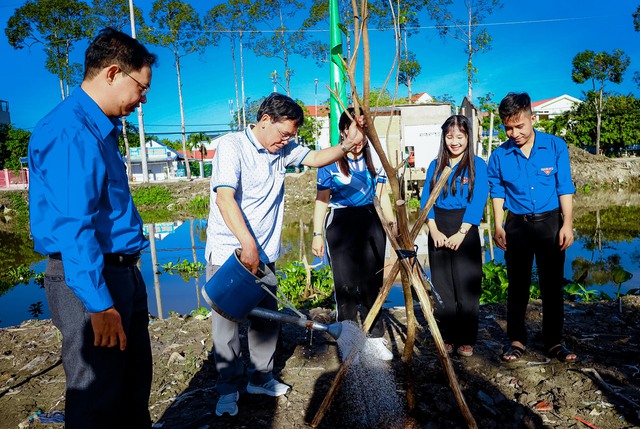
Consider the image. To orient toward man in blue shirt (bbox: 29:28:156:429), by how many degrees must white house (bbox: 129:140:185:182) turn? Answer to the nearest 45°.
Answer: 0° — it already faces them

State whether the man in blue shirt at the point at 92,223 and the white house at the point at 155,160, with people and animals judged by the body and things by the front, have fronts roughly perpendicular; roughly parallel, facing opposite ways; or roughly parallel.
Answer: roughly perpendicular

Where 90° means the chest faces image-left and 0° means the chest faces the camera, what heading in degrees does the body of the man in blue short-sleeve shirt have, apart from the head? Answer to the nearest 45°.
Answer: approximately 0°

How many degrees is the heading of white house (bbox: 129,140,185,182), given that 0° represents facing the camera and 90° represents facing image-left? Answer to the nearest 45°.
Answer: approximately 0°

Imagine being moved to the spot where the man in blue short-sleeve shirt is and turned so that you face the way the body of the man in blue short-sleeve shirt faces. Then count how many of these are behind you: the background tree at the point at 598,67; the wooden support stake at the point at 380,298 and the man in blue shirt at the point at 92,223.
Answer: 1

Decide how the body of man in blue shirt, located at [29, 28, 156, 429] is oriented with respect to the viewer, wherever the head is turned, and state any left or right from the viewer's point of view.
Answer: facing to the right of the viewer

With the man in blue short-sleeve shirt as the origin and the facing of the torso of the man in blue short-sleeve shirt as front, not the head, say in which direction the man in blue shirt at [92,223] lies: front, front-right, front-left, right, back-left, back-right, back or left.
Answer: front-right

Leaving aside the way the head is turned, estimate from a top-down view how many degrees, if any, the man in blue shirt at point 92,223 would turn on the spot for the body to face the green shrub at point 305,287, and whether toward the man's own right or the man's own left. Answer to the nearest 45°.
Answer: approximately 45° to the man's own left

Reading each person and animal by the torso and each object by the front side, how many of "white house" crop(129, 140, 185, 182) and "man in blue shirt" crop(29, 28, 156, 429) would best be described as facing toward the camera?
1

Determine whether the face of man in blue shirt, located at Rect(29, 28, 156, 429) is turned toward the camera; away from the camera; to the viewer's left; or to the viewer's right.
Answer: to the viewer's right

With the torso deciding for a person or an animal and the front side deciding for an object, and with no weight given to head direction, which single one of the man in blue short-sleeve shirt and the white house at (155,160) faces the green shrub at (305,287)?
the white house

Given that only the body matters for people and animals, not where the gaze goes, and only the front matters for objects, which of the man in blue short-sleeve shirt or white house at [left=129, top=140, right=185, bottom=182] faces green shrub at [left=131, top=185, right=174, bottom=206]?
the white house
